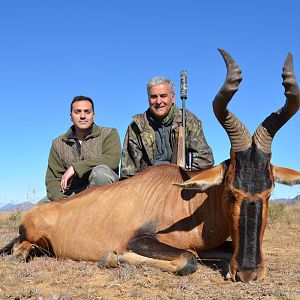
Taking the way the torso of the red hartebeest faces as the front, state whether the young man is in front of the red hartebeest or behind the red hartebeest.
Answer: behind

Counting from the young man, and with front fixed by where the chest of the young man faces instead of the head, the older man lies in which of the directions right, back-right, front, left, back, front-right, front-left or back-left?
left

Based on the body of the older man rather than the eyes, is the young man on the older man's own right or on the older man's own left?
on the older man's own right

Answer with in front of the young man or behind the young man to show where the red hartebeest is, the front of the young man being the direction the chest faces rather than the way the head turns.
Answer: in front

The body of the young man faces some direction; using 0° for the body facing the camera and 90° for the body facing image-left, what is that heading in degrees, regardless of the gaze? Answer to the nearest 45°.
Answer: approximately 0°

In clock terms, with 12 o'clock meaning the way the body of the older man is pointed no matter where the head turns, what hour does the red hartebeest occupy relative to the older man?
The red hartebeest is roughly at 12 o'clock from the older man.

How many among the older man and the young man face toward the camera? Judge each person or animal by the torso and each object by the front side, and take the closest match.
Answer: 2

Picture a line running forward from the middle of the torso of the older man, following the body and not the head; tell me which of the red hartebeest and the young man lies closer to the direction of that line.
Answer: the red hartebeest
